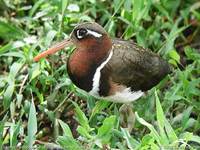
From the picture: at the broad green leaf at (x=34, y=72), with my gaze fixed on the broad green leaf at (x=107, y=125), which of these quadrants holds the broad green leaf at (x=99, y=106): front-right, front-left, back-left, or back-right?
front-left

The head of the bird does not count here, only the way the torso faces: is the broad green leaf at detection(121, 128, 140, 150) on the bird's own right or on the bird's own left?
on the bird's own left

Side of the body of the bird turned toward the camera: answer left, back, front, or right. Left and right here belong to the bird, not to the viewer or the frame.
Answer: left

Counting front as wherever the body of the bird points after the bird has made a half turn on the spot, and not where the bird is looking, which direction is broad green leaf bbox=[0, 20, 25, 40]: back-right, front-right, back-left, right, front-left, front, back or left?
back-left

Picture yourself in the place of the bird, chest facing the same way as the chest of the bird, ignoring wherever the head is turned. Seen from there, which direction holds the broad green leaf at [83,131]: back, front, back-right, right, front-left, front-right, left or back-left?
left

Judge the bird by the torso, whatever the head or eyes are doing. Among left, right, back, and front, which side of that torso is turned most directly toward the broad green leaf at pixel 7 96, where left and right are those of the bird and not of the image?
front

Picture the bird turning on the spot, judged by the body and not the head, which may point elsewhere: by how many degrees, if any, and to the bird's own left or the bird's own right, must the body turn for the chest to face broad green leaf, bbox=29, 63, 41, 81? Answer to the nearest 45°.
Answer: approximately 45° to the bird's own right

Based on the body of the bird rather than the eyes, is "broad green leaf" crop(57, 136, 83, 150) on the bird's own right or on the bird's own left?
on the bird's own left
